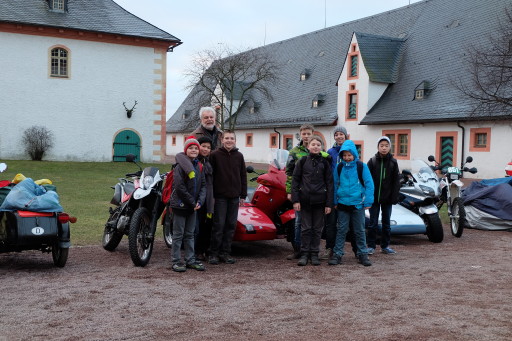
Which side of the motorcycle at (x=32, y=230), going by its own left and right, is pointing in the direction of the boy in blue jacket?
right

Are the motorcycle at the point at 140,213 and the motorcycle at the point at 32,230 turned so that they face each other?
no

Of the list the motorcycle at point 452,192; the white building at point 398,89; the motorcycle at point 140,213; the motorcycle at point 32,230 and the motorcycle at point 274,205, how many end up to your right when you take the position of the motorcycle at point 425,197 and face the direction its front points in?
3

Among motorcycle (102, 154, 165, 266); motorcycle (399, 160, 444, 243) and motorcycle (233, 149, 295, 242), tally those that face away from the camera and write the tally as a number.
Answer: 0

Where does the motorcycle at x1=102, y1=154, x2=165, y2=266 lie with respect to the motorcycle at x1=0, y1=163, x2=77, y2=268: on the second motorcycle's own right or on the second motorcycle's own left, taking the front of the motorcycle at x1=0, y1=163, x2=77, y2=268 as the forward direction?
on the second motorcycle's own right

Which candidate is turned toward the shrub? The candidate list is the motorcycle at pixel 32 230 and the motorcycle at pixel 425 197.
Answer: the motorcycle at pixel 32 230

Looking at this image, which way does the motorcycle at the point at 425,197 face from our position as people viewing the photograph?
facing the viewer and to the right of the viewer

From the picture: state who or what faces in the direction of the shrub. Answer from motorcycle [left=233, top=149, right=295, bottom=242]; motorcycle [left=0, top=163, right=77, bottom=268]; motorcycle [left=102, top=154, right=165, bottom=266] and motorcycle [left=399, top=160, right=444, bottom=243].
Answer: motorcycle [left=0, top=163, right=77, bottom=268]

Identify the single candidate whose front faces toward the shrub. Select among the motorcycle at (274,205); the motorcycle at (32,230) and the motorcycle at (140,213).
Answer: the motorcycle at (32,230)

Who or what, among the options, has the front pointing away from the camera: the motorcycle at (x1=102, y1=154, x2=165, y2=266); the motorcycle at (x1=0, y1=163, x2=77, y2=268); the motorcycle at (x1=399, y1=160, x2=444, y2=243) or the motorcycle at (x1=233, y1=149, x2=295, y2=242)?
the motorcycle at (x1=0, y1=163, x2=77, y2=268)

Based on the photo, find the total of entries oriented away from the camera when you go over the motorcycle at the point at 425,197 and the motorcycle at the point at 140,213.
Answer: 0

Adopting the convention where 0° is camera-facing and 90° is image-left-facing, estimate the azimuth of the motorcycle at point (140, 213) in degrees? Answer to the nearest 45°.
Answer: approximately 315°

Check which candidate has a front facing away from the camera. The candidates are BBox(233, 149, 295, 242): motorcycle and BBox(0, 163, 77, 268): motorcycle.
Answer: BBox(0, 163, 77, 268): motorcycle

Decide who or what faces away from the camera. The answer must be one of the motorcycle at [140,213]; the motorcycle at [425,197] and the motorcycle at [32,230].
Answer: the motorcycle at [32,230]

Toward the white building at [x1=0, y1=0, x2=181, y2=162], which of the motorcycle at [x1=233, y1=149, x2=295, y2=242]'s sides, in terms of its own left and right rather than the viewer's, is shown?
back

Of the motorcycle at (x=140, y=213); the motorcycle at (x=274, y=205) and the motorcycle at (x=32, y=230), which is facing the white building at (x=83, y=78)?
the motorcycle at (x=32, y=230)

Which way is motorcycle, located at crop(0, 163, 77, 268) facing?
away from the camera
